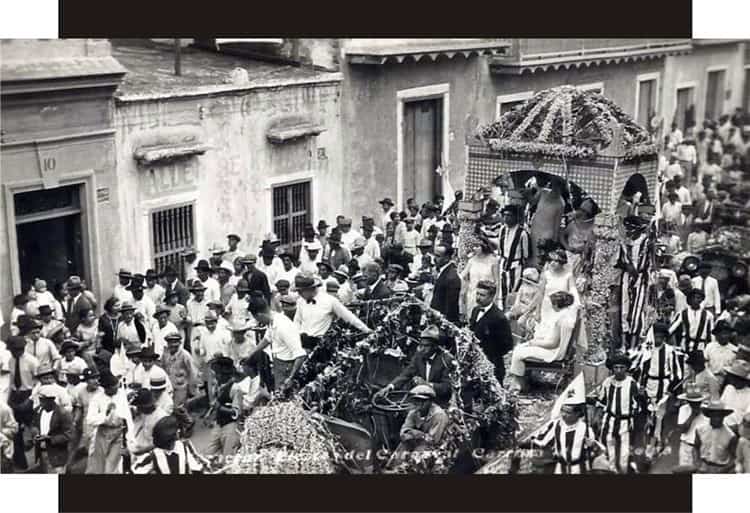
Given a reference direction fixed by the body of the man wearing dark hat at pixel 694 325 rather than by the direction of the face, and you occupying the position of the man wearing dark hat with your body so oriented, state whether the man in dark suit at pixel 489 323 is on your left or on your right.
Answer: on your right

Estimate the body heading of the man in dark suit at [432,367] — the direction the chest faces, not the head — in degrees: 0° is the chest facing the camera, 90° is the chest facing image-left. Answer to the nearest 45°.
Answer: approximately 45°

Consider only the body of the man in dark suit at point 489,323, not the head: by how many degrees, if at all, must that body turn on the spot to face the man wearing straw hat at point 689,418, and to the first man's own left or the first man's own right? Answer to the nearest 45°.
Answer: approximately 135° to the first man's own left

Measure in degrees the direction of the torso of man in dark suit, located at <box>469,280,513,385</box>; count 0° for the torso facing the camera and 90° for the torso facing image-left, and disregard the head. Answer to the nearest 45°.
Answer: approximately 45°

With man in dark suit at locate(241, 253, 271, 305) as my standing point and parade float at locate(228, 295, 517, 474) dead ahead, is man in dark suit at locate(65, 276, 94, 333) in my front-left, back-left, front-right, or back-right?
back-right

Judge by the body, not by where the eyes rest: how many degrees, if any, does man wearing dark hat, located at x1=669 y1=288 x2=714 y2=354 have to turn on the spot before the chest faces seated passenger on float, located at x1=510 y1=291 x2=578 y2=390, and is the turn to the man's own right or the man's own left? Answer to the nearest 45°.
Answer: approximately 90° to the man's own right
